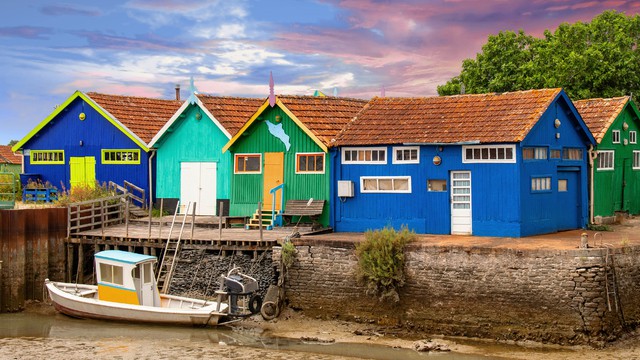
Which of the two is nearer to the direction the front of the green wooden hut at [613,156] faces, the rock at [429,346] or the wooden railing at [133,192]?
the rock

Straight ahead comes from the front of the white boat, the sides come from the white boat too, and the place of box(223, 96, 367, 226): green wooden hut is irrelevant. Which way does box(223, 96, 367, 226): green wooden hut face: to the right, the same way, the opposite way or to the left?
to the left

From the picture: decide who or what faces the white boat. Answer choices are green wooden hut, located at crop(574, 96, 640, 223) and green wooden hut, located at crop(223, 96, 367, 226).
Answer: green wooden hut, located at crop(223, 96, 367, 226)

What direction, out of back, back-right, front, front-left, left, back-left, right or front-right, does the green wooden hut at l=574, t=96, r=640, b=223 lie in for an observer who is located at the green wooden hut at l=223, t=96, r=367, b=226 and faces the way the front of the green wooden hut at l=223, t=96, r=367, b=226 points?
back-left

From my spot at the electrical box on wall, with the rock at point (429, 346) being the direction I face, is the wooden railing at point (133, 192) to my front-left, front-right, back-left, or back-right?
back-right

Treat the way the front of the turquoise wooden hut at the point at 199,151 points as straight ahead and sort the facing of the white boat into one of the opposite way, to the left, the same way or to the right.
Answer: to the right

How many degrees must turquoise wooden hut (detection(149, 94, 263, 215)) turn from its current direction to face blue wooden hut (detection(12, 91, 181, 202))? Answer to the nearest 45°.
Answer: approximately 90° to its right

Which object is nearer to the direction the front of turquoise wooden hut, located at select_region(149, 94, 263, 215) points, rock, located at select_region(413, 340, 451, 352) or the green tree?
the rock

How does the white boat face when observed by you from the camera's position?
facing away from the viewer and to the left of the viewer

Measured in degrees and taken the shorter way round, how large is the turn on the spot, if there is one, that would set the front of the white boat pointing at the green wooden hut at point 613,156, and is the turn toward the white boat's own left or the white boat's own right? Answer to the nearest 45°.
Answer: approximately 135° to the white boat's own right

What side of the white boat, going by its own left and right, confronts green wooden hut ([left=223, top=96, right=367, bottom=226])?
right

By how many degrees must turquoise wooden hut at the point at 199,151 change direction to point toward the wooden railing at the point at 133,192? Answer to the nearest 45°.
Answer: approximately 90° to its right

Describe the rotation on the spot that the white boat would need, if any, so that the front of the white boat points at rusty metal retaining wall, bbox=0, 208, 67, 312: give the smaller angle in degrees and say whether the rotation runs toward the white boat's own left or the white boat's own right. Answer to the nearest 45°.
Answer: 0° — it already faces it

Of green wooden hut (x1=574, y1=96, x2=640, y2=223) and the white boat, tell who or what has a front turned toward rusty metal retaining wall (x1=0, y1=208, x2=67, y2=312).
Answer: the white boat
